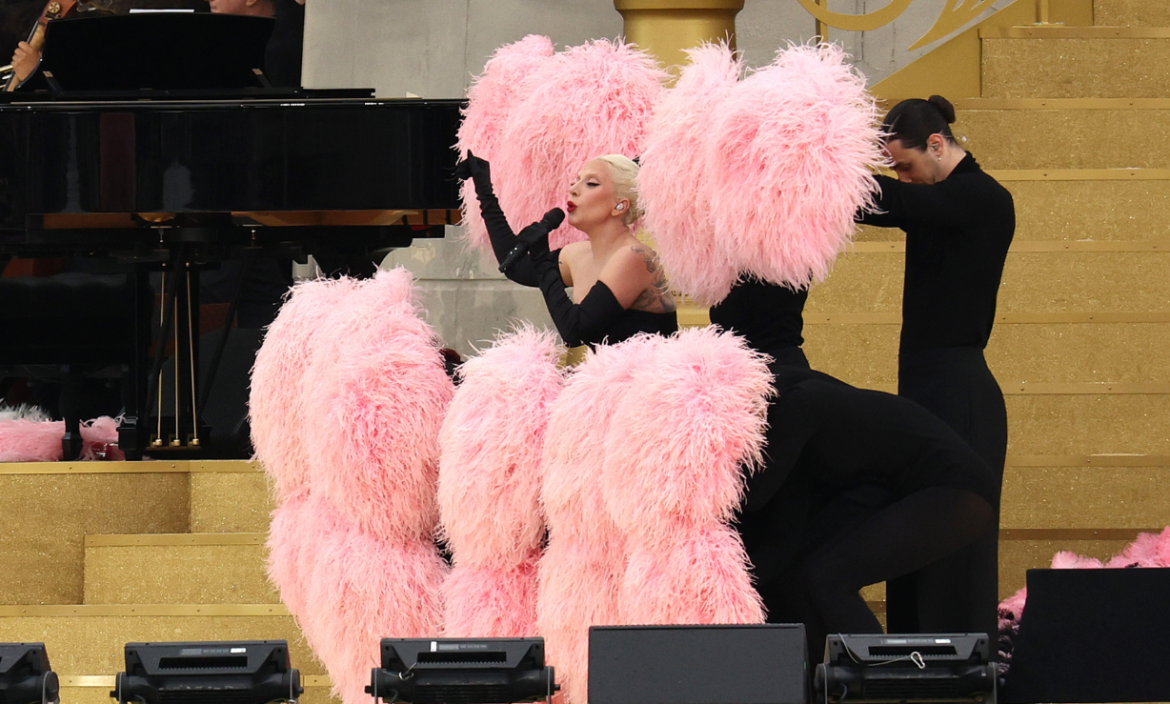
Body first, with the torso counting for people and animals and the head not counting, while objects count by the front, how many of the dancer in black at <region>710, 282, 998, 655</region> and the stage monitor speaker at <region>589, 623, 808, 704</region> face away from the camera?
1

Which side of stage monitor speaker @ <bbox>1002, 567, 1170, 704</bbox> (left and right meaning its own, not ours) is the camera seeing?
back

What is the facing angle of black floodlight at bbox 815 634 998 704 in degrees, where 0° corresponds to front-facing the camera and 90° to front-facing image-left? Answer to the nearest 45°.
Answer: approximately 180°

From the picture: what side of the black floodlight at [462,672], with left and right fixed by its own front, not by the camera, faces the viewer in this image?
back

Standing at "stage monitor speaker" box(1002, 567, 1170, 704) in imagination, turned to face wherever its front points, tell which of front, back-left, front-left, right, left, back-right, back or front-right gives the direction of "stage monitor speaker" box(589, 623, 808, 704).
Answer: back-left

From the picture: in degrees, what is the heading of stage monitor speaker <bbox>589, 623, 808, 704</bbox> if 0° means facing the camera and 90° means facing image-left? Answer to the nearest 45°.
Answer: approximately 180°

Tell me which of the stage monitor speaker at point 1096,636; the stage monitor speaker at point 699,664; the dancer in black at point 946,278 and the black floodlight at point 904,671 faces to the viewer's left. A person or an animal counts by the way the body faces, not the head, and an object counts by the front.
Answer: the dancer in black

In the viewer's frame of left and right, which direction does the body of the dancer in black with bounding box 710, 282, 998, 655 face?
facing to the left of the viewer

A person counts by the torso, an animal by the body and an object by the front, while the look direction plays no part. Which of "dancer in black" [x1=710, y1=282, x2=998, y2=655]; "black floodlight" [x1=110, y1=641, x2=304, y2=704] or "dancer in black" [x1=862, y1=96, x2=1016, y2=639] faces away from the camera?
the black floodlight

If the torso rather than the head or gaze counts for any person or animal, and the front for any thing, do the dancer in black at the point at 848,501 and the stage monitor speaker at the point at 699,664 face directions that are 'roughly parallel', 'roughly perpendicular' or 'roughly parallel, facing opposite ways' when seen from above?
roughly perpendicular

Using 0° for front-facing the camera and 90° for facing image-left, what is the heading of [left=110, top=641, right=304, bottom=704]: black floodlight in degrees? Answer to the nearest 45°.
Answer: approximately 180°

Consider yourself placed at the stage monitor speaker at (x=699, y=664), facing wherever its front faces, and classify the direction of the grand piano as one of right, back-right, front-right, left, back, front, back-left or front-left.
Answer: front-left
